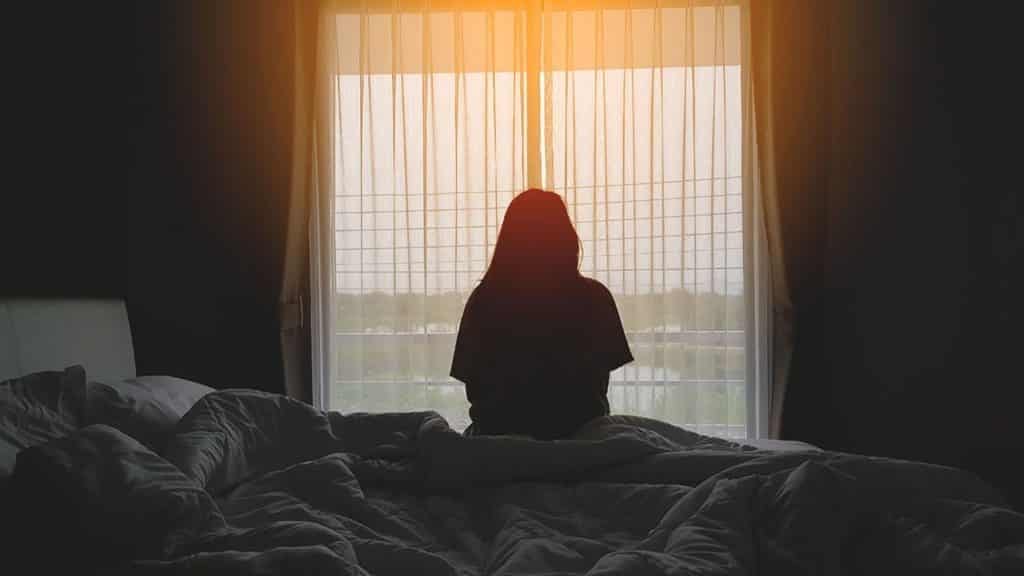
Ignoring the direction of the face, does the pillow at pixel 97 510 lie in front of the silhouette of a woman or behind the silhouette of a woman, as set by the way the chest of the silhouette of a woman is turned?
behind

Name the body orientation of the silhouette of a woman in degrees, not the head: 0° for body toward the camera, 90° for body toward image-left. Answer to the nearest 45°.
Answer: approximately 180°

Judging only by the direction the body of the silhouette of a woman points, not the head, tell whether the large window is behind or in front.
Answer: in front

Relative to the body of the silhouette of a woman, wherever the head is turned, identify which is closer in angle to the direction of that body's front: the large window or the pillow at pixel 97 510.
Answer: the large window

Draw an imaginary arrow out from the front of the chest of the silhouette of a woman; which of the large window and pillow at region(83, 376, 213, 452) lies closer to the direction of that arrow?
the large window

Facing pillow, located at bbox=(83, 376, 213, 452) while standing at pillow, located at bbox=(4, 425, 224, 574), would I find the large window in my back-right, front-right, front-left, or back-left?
front-right

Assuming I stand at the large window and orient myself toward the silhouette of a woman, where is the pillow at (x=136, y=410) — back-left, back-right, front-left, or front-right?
front-right
